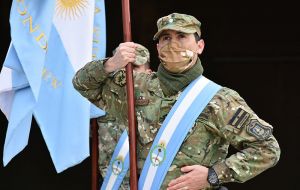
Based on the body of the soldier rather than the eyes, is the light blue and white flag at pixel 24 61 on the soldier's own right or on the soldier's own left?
on the soldier's own right

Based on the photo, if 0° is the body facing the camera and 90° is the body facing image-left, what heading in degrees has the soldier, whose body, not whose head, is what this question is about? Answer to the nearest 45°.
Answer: approximately 45°
